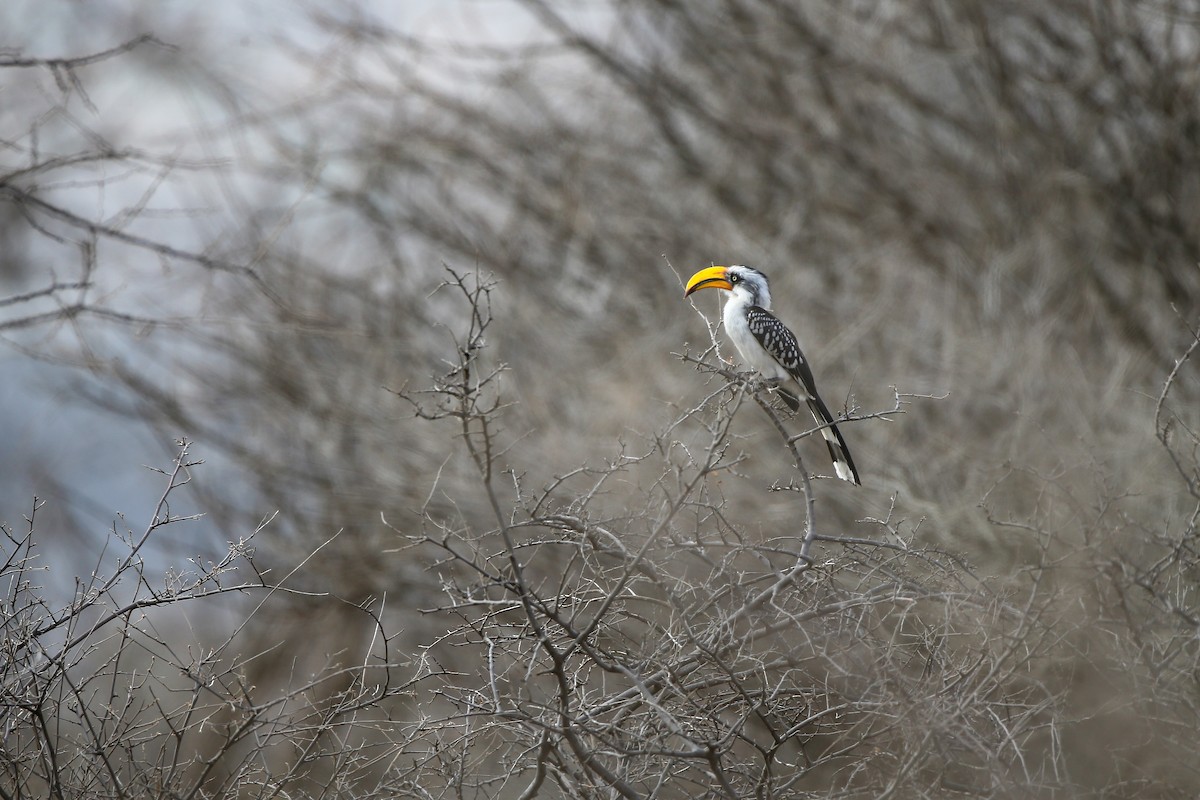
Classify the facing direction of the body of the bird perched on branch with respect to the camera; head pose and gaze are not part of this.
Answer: to the viewer's left
